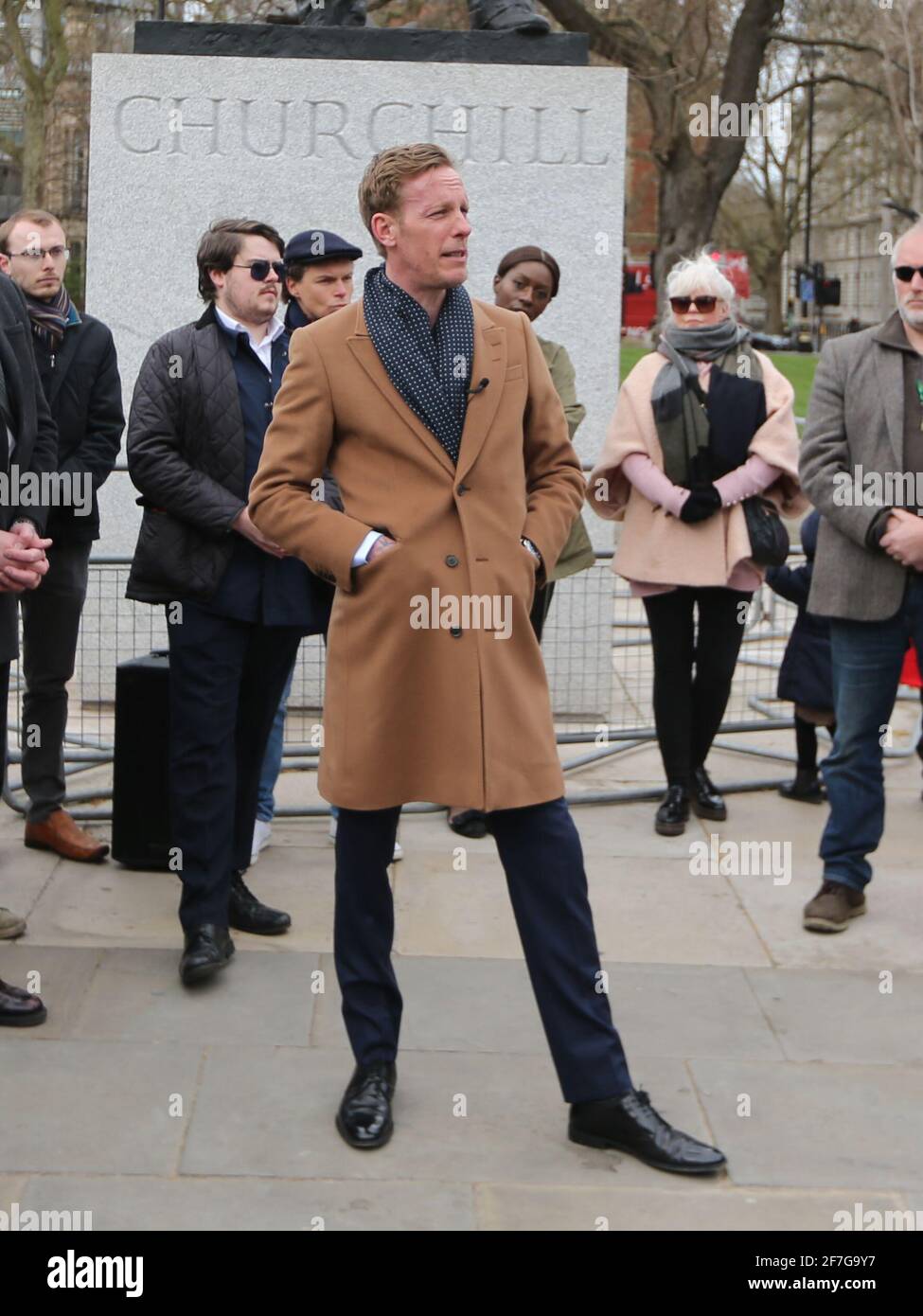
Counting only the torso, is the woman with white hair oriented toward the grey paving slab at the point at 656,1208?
yes

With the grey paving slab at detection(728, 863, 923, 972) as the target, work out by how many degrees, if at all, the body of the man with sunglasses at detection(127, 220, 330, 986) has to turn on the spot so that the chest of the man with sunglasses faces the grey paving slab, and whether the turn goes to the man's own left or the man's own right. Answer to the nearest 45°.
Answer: approximately 45° to the man's own left

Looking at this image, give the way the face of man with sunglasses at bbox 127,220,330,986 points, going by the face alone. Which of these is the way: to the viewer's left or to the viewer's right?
to the viewer's right

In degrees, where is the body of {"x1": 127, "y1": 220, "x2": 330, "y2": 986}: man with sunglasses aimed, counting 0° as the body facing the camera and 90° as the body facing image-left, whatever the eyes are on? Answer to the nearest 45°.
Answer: approximately 315°

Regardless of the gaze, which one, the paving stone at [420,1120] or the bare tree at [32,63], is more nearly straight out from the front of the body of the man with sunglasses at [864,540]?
the paving stone
